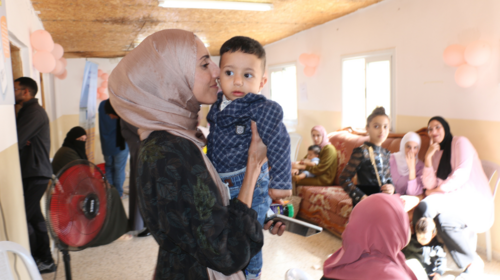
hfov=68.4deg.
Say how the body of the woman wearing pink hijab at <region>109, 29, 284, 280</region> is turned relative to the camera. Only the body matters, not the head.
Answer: to the viewer's right

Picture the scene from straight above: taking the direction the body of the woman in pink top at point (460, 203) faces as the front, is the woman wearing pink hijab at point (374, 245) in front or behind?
in front

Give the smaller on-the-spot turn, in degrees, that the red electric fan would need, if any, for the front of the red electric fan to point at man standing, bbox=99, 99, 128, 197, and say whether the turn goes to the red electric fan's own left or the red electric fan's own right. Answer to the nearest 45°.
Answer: approximately 135° to the red electric fan's own left

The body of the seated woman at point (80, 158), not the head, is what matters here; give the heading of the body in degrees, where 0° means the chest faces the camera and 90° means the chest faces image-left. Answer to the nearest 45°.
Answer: approximately 270°

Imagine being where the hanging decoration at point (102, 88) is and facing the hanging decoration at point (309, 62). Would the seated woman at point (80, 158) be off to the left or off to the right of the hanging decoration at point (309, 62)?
right

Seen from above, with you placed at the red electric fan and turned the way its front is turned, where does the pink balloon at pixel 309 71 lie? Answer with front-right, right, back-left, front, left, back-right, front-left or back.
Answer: left

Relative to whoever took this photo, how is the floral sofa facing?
facing the viewer and to the left of the viewer

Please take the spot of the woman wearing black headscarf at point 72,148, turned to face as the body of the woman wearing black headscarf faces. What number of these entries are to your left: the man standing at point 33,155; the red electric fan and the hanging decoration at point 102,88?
1

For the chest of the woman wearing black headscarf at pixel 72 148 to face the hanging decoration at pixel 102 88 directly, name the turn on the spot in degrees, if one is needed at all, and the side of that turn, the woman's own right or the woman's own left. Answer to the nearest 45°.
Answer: approximately 90° to the woman's own left
